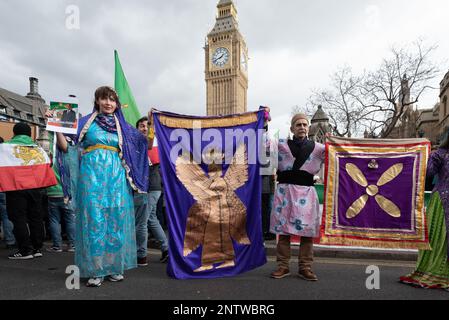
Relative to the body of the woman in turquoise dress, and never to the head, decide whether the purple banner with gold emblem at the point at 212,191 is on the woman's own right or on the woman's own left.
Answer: on the woman's own left

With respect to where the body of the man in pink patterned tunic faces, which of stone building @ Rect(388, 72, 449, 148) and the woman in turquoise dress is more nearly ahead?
the woman in turquoise dress

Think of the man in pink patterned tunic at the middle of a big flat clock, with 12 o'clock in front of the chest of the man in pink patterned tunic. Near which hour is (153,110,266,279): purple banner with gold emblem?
The purple banner with gold emblem is roughly at 3 o'clock from the man in pink patterned tunic.

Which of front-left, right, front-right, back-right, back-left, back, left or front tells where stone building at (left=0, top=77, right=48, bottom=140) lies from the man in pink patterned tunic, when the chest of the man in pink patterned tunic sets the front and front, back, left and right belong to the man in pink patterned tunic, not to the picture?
back-right

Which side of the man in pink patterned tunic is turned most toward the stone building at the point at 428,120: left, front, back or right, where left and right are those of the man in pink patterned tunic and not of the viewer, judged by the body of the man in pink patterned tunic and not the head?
back

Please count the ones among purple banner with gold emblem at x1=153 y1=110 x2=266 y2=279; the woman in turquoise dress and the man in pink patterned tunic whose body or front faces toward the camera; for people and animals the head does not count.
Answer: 3

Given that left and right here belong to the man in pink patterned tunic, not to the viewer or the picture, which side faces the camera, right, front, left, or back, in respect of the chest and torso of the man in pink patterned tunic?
front

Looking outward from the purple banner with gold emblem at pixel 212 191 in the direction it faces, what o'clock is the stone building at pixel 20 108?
The stone building is roughly at 5 o'clock from the purple banner with gold emblem.

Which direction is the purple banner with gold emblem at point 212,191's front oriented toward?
toward the camera

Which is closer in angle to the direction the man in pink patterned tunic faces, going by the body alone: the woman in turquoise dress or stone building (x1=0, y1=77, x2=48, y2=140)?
the woman in turquoise dress

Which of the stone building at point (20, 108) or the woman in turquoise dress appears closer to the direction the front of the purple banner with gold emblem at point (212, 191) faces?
the woman in turquoise dress
